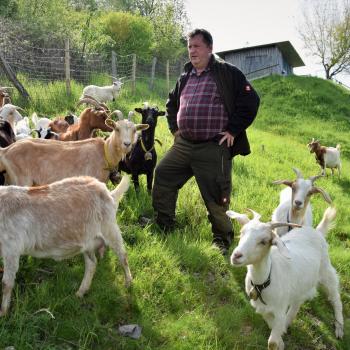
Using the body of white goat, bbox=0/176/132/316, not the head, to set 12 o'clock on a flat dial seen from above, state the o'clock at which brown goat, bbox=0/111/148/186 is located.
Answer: The brown goat is roughly at 3 o'clock from the white goat.

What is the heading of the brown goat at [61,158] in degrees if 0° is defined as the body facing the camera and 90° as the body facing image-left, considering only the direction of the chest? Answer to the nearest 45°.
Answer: approximately 270°

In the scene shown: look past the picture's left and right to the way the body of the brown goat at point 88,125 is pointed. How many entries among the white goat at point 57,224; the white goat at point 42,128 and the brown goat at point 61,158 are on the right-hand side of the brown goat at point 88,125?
2

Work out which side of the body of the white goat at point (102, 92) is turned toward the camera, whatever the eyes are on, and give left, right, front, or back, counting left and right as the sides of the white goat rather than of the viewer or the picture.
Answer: right

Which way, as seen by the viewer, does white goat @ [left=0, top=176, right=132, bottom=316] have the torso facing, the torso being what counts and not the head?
to the viewer's left

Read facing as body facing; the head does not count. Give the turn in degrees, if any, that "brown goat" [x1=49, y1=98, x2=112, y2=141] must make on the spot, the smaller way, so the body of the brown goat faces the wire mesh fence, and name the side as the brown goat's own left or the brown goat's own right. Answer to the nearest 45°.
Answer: approximately 90° to the brown goat's own left

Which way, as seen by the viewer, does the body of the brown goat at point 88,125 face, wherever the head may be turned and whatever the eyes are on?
to the viewer's right

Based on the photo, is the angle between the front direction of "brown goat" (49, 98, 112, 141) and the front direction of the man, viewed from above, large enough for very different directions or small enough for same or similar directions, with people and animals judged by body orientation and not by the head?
very different directions

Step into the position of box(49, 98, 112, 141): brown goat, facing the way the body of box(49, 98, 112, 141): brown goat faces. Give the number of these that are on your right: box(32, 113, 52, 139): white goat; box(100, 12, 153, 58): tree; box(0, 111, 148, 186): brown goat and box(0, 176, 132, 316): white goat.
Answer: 2

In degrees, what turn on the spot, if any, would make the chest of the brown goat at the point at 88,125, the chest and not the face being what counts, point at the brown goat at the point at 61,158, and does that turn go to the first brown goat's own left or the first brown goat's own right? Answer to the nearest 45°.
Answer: approximately 90° to the first brown goat's own right

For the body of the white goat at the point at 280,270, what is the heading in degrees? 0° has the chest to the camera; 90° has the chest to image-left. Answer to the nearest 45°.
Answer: approximately 45°

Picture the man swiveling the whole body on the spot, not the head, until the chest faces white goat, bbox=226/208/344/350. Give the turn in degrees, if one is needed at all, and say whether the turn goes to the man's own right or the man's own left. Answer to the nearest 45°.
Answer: approximately 90° to the man's own left
